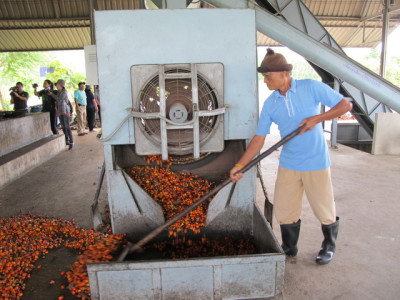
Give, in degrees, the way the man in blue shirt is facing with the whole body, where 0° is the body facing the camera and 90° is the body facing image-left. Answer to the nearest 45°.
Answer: approximately 45°

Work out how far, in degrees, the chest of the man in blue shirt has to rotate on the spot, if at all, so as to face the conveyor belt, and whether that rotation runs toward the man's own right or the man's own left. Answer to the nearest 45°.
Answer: approximately 135° to the man's own right

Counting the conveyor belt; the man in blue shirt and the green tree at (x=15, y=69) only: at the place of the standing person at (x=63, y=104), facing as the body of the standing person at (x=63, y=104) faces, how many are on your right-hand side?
1

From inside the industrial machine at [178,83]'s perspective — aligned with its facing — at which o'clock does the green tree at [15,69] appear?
The green tree is roughly at 5 o'clock from the industrial machine.

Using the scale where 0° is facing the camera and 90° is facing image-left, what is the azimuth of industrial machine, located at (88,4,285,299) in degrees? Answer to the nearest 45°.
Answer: approximately 0°

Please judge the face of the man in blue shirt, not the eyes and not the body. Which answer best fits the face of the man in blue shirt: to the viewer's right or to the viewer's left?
to the viewer's left

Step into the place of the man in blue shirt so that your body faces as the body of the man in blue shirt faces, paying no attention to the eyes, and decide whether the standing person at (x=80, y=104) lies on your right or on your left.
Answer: on your right

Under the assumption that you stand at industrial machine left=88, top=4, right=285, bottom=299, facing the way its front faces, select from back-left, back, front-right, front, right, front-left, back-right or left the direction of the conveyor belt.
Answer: back-left

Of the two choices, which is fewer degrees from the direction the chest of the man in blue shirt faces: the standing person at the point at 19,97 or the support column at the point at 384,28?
the standing person
